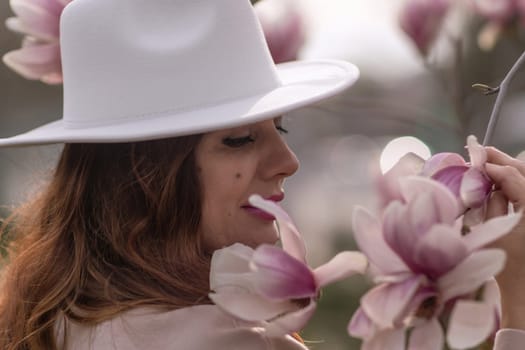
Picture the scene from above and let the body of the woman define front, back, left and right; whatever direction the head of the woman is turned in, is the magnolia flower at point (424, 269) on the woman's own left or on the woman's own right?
on the woman's own right

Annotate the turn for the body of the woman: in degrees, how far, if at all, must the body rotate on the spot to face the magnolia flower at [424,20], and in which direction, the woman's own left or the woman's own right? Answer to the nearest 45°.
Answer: approximately 45° to the woman's own left

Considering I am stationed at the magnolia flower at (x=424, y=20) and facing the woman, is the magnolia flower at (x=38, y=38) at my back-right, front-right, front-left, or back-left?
front-right

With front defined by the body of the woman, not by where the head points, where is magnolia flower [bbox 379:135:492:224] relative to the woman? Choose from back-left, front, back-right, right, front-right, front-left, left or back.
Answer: front-right

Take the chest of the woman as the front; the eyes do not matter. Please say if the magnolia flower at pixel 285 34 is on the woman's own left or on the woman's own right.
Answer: on the woman's own left

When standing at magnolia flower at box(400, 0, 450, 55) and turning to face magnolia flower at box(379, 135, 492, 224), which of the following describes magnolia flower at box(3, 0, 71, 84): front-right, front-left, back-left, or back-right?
front-right

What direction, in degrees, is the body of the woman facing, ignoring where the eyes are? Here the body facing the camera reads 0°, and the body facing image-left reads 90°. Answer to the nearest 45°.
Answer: approximately 270°
